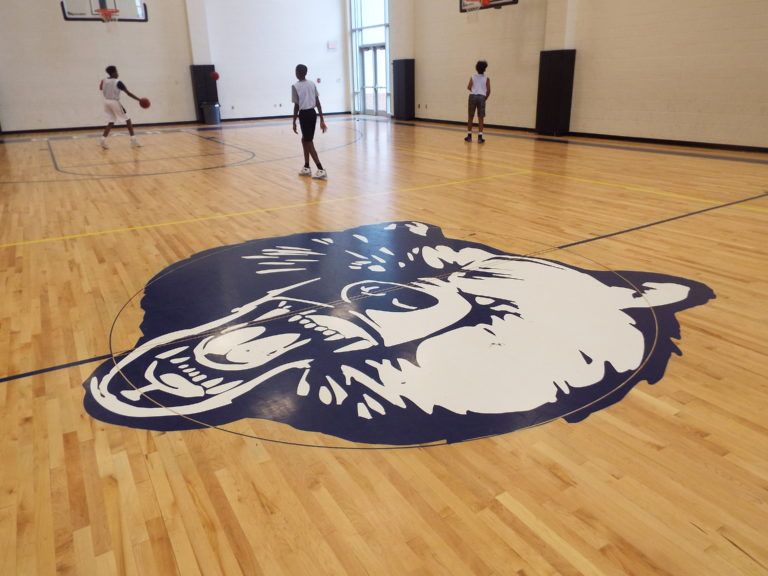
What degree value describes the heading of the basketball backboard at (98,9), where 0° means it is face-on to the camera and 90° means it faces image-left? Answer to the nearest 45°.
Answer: approximately 0°

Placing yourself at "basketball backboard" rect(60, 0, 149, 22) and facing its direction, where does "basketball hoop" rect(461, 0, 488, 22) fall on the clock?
The basketball hoop is roughly at 10 o'clock from the basketball backboard.

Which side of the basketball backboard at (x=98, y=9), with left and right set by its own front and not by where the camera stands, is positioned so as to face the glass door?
left

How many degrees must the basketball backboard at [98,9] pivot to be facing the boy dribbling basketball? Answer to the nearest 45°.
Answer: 0° — it already faces them
